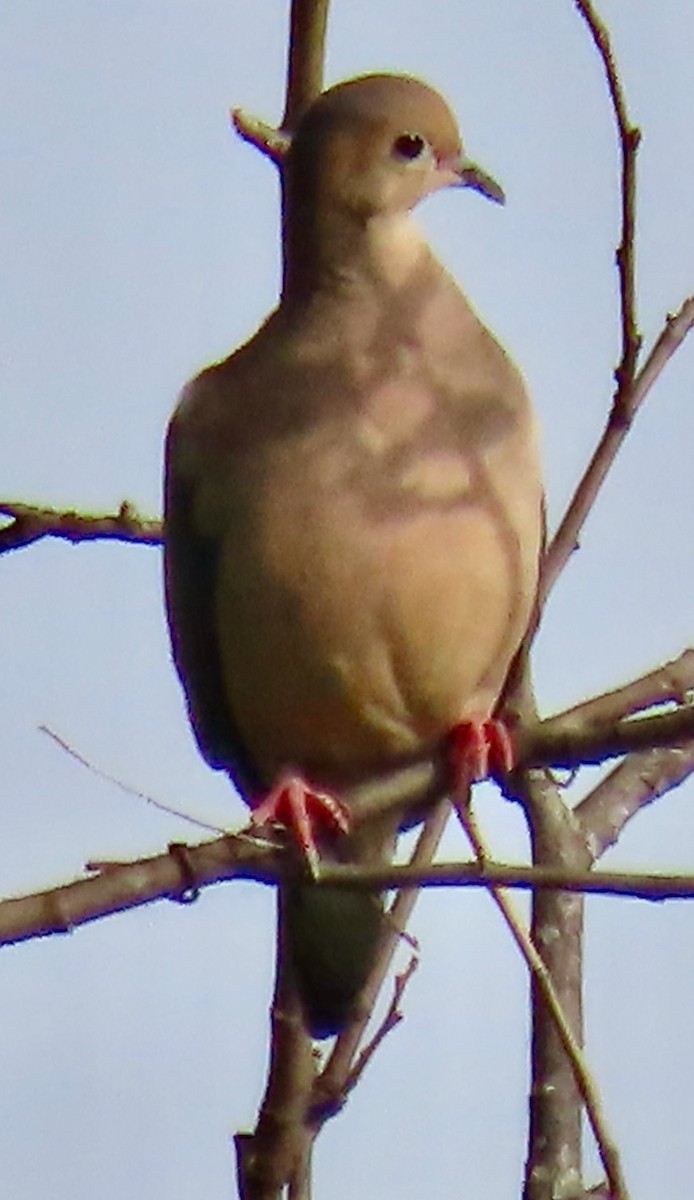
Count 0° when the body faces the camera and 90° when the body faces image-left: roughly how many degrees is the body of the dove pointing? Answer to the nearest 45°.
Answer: approximately 315°

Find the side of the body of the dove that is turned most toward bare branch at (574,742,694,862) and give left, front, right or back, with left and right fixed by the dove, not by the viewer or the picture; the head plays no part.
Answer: left
